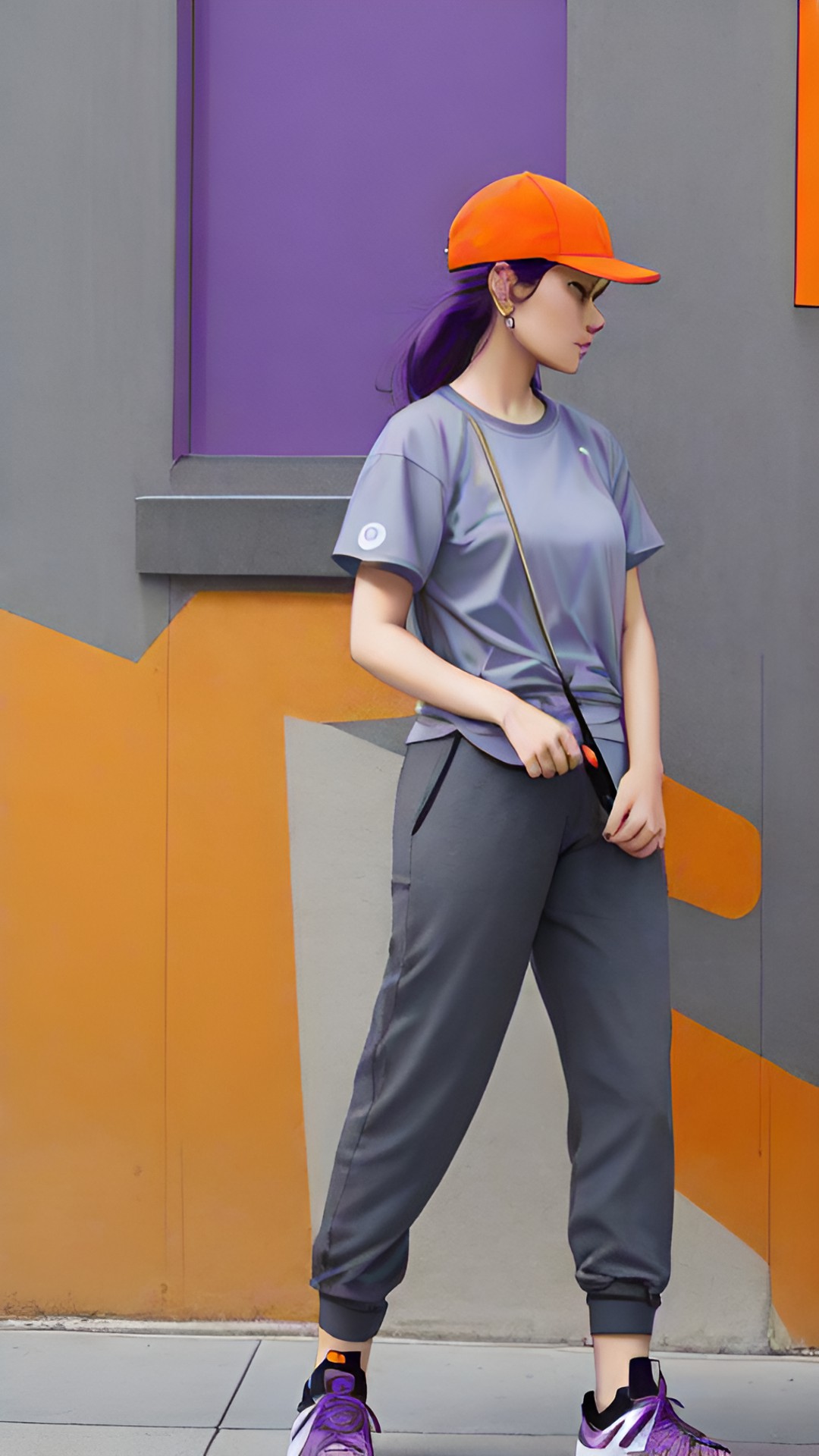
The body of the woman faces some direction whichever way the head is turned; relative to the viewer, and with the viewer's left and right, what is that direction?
facing the viewer and to the right of the viewer

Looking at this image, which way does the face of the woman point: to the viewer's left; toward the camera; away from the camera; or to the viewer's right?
to the viewer's right
